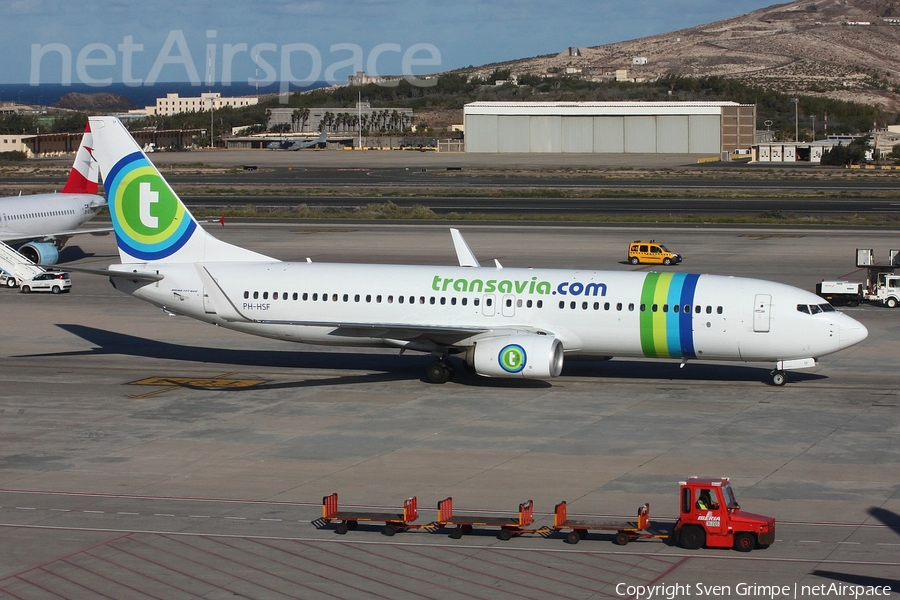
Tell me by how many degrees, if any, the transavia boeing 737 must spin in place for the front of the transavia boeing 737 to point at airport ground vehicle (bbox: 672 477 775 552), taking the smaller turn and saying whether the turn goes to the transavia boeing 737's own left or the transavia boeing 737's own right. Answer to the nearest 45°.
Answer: approximately 90° to the transavia boeing 737's own right

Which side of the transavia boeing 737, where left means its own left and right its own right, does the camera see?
right

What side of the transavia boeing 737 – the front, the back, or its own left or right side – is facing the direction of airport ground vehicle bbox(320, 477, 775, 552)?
right
